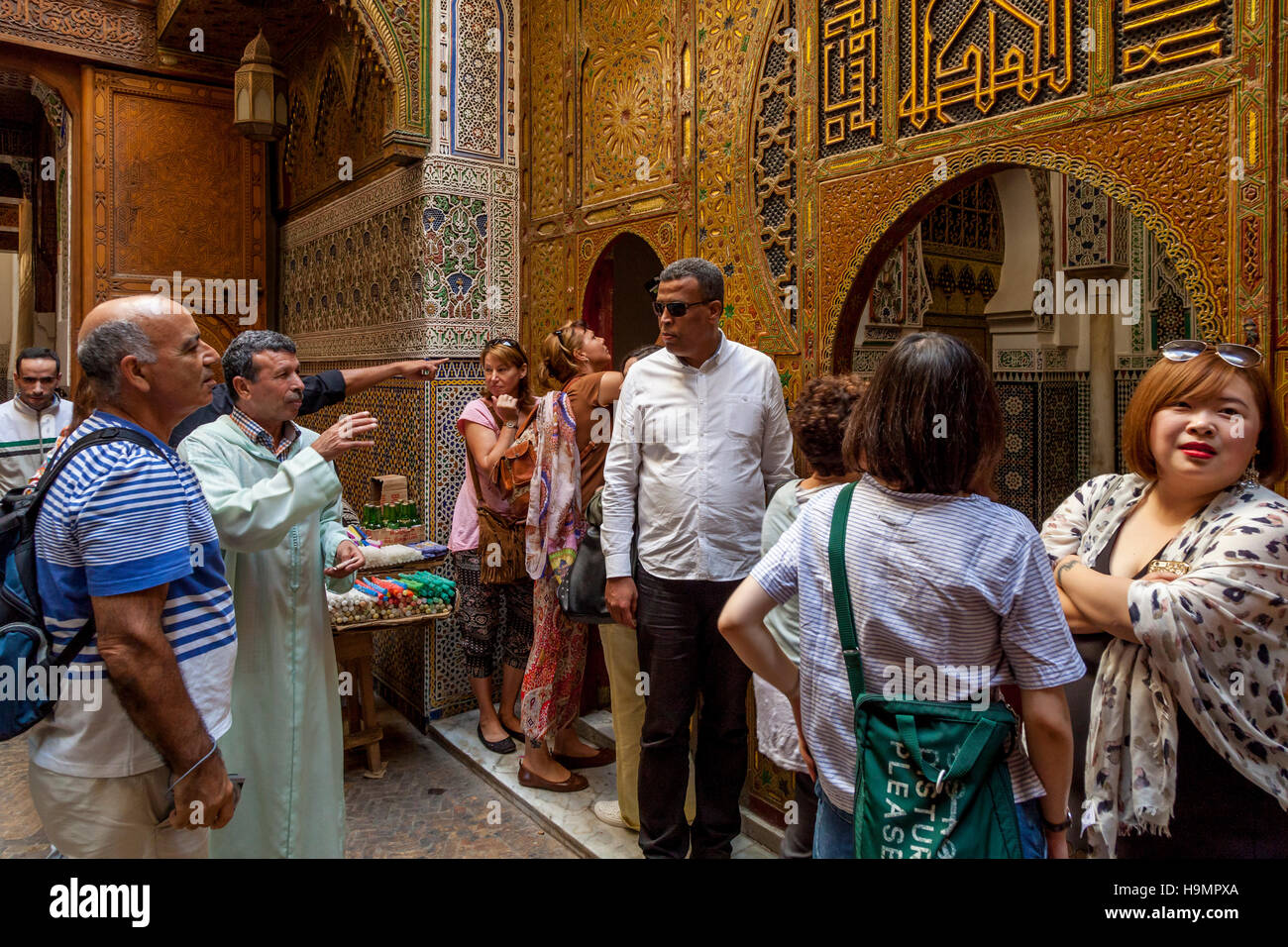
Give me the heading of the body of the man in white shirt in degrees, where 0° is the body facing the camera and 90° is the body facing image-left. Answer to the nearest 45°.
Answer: approximately 0°

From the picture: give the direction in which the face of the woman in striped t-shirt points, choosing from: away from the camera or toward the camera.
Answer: away from the camera

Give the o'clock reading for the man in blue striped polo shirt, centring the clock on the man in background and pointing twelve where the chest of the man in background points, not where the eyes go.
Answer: The man in blue striped polo shirt is roughly at 12 o'clock from the man in background.

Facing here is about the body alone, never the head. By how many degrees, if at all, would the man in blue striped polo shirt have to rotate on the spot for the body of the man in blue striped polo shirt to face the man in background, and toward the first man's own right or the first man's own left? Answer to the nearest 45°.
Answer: approximately 90° to the first man's own left

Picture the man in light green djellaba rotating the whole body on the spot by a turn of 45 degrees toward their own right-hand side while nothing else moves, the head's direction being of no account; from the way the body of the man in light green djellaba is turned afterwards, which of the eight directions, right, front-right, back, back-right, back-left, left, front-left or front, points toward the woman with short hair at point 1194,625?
front-left

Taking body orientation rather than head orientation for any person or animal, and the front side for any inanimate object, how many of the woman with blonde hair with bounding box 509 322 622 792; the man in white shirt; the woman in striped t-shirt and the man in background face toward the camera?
2

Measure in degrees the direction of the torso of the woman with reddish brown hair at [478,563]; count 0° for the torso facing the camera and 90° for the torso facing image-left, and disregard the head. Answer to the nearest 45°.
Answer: approximately 315°

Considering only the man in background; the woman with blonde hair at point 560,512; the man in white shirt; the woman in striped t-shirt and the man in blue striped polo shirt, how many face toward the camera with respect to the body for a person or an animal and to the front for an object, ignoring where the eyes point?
2

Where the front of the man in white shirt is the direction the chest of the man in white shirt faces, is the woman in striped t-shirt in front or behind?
in front

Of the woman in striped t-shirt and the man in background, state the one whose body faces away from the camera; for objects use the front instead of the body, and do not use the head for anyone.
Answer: the woman in striped t-shirt

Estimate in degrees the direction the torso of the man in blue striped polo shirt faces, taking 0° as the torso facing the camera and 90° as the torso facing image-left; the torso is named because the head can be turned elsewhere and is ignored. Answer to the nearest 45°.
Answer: approximately 270°

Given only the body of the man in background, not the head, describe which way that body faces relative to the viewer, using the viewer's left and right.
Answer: facing the viewer

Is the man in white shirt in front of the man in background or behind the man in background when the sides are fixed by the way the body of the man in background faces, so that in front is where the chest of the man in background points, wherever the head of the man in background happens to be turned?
in front
